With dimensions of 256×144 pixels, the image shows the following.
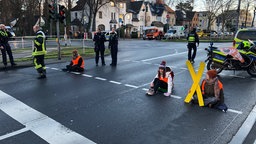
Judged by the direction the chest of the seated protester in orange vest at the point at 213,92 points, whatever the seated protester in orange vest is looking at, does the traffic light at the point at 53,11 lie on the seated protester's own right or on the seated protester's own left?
on the seated protester's own right

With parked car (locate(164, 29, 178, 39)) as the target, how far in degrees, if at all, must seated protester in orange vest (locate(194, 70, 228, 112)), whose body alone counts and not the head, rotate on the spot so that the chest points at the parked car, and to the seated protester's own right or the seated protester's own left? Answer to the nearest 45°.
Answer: approximately 135° to the seated protester's own right

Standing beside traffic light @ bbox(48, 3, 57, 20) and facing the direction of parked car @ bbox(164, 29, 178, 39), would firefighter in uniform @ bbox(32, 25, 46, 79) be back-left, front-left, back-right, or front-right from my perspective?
back-right

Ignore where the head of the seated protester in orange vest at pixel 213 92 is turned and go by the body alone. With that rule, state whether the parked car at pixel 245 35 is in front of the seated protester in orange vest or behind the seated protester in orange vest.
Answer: behind

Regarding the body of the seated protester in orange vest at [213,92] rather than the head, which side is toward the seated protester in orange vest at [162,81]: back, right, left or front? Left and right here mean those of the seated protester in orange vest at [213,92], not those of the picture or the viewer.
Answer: right
